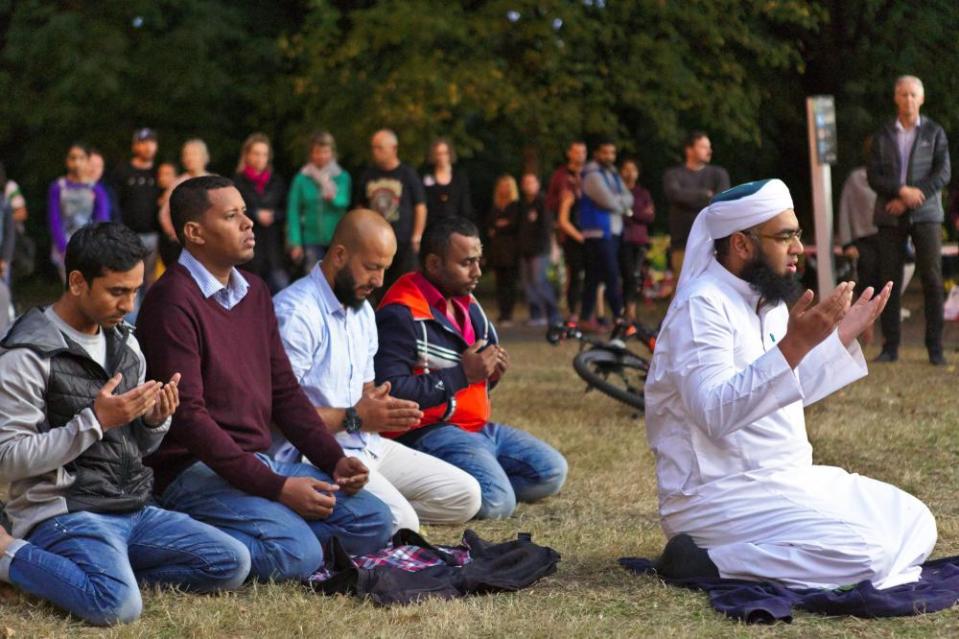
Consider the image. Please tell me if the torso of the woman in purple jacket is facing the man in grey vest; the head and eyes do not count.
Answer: yes

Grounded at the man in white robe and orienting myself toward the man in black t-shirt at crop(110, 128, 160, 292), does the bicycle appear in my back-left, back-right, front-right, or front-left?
front-right

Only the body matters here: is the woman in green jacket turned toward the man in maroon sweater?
yes

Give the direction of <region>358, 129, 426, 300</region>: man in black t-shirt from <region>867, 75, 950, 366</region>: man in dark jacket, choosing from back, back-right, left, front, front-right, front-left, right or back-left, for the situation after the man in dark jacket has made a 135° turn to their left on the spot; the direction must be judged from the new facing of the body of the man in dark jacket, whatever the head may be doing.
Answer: back-left

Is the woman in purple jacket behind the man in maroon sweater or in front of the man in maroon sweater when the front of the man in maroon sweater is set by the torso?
behind

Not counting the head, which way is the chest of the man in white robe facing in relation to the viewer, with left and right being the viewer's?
facing to the right of the viewer

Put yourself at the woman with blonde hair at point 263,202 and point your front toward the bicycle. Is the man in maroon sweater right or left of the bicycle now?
right

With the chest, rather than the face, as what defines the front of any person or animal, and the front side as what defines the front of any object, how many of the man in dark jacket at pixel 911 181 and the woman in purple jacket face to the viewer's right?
0

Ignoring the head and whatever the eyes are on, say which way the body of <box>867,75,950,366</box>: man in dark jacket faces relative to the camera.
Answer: toward the camera

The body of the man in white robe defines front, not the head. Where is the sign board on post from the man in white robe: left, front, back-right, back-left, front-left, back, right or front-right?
left

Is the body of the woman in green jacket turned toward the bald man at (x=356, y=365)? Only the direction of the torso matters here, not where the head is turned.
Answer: yes

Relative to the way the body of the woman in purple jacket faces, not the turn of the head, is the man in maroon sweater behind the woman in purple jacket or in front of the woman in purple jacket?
in front

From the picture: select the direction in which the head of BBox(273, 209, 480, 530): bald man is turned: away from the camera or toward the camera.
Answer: toward the camera

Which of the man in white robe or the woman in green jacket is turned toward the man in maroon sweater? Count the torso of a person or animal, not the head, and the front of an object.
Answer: the woman in green jacket

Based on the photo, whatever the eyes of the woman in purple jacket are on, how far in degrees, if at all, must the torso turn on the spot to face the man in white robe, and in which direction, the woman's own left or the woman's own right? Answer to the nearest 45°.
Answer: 0° — they already face them

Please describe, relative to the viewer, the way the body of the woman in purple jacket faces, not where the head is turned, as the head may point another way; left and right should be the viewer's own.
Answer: facing the viewer

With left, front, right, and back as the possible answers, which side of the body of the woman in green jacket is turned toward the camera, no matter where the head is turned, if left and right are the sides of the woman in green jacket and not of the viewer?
front

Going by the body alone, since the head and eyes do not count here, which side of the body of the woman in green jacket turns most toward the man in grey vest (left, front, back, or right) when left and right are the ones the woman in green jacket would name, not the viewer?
front
